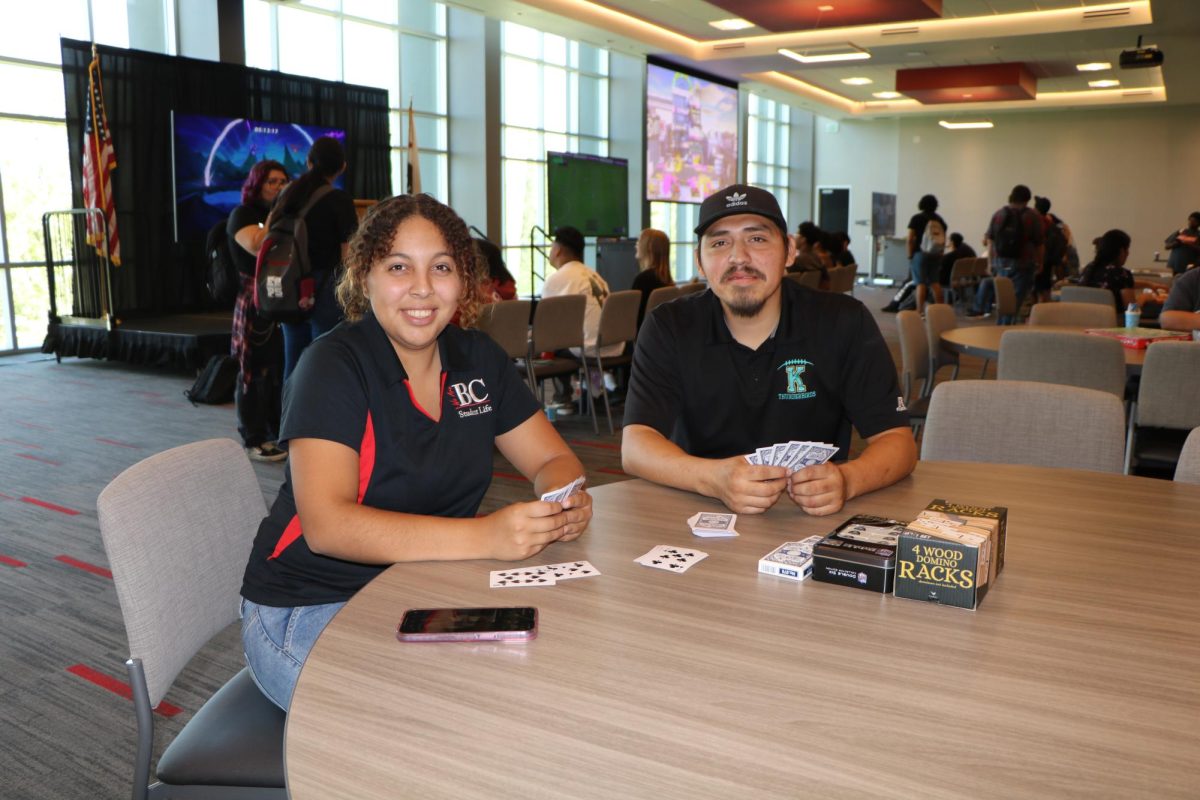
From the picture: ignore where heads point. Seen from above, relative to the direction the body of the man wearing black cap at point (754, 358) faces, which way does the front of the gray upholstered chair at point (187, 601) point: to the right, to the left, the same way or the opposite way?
to the left

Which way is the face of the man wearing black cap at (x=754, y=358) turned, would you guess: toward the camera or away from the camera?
toward the camera

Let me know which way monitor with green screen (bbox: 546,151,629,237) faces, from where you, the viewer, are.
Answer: facing the viewer and to the right of the viewer

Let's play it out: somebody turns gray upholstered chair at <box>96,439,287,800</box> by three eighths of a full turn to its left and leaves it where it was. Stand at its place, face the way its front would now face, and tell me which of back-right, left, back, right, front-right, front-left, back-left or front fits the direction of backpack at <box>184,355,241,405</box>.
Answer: front

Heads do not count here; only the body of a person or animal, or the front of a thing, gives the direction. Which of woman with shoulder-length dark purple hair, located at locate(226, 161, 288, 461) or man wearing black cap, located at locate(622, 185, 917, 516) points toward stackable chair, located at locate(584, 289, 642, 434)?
the woman with shoulder-length dark purple hair

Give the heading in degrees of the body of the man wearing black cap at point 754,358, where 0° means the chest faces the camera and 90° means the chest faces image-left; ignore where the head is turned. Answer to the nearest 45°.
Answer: approximately 0°

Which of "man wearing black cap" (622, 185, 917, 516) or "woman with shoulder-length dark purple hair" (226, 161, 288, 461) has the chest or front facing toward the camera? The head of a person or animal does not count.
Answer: the man wearing black cap

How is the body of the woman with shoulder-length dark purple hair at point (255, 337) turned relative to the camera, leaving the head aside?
to the viewer's right

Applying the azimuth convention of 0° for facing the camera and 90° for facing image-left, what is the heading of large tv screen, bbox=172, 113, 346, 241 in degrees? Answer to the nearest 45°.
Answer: approximately 315°
